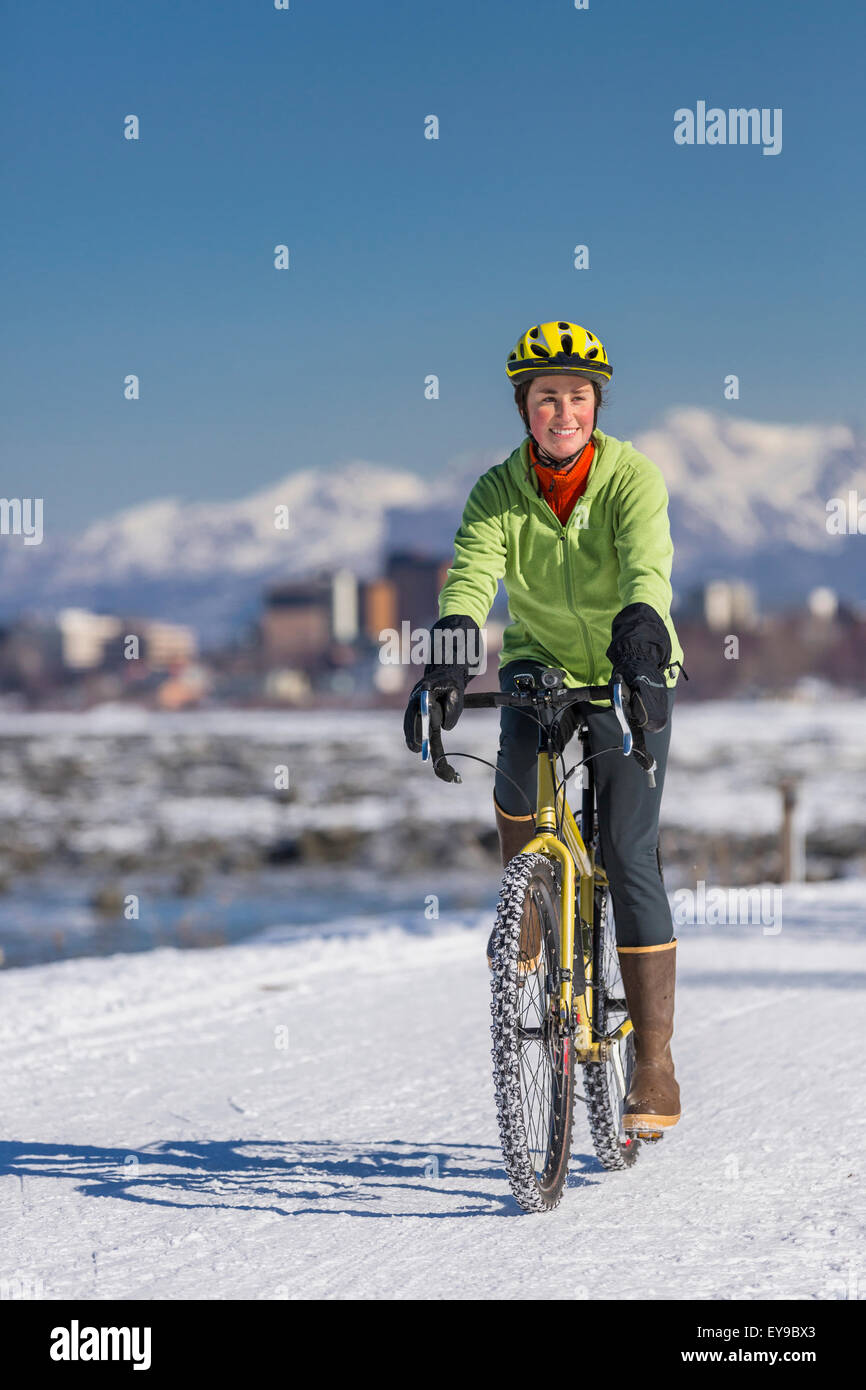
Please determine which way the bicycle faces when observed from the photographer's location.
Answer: facing the viewer

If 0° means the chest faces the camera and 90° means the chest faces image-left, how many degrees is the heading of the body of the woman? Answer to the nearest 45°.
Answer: approximately 0°
